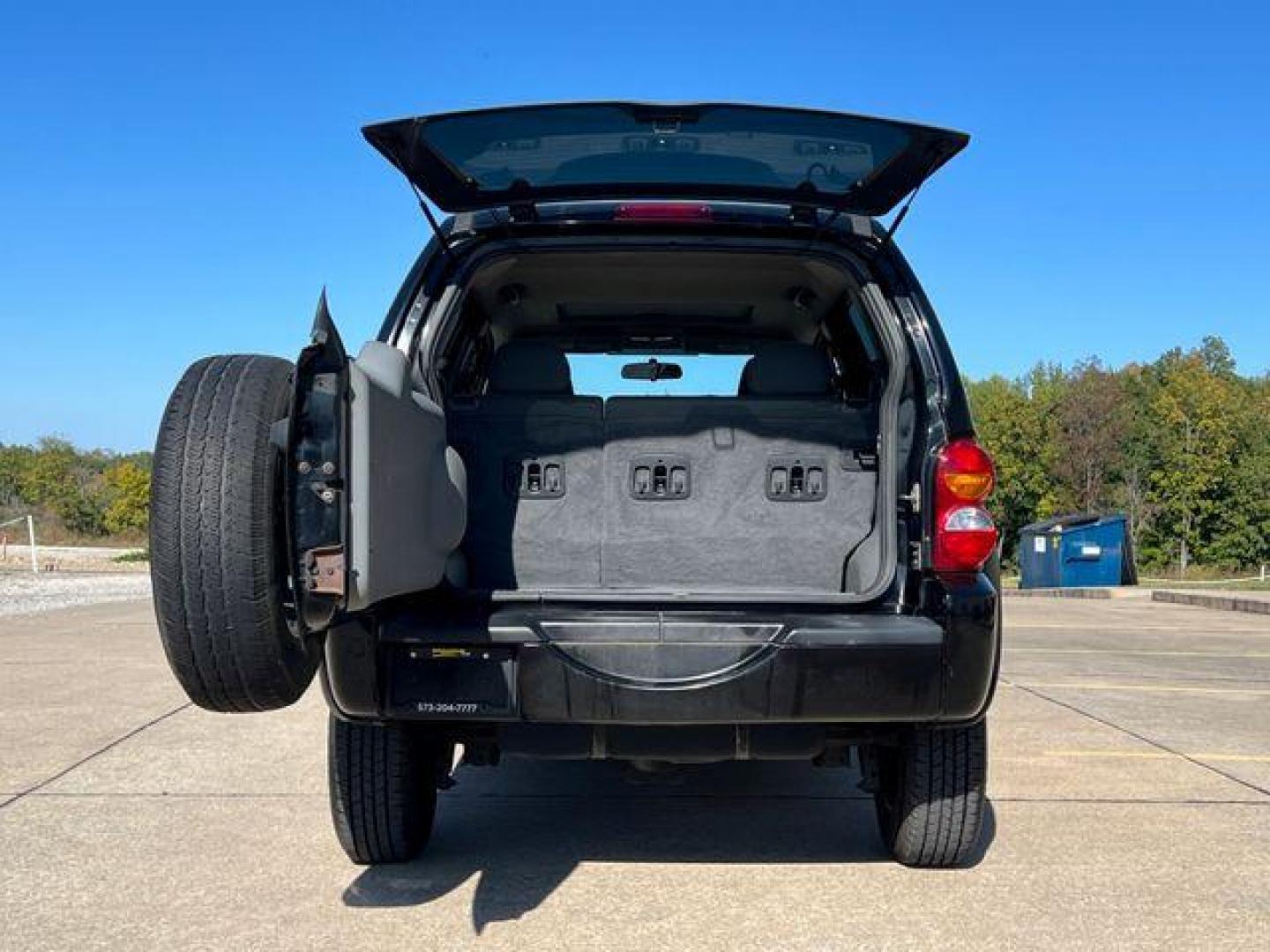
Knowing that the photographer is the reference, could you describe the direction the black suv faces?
facing away from the viewer
